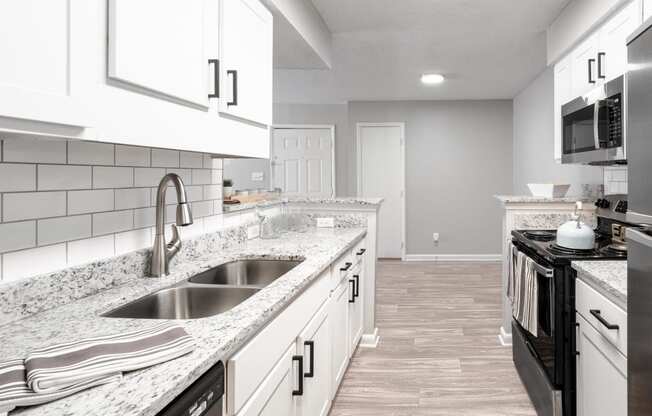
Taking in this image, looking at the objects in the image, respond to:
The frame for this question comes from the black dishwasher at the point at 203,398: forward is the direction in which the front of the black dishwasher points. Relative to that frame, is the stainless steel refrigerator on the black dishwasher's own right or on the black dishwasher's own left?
on the black dishwasher's own left

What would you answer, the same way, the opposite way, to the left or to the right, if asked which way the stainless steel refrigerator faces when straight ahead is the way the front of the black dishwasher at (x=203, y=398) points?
the opposite way

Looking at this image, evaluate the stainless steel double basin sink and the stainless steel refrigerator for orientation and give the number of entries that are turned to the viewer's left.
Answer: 1

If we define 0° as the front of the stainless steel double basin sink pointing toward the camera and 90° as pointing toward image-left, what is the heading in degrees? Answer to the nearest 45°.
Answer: approximately 315°

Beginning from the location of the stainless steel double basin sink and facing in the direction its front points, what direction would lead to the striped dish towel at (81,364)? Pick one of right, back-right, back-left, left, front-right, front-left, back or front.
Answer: front-right

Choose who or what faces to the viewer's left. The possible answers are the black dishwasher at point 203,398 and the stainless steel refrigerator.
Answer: the stainless steel refrigerator

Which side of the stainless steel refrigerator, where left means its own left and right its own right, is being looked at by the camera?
left

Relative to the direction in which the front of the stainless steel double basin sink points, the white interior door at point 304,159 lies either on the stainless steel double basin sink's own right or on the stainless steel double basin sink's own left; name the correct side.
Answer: on the stainless steel double basin sink's own left

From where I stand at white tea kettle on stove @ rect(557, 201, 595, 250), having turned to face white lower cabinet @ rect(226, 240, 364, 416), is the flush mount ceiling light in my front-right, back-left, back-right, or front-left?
back-right

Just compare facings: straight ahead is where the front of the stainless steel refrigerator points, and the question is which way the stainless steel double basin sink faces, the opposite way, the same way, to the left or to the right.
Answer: the opposite way
